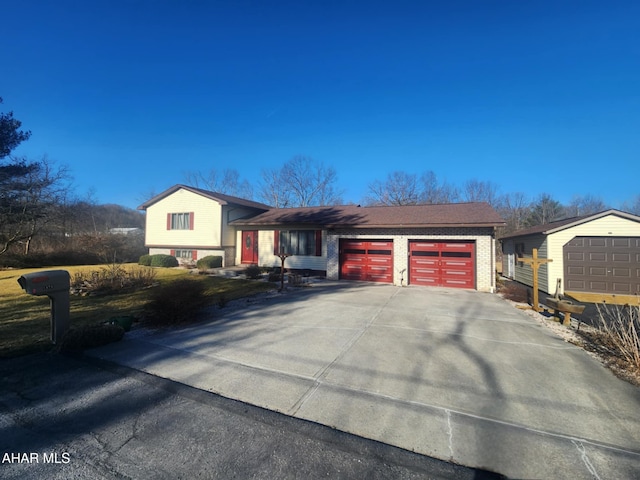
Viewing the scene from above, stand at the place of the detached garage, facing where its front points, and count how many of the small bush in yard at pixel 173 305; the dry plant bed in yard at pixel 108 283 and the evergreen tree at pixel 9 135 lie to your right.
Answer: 3

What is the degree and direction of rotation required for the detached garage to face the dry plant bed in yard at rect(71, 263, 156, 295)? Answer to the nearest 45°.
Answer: approximately 90° to its right

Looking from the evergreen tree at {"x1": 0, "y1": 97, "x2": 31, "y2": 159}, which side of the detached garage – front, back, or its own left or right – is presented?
right

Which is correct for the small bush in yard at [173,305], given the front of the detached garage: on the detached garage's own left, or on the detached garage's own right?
on the detached garage's own right

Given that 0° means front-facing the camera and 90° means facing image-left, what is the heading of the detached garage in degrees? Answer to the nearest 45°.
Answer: approximately 315°

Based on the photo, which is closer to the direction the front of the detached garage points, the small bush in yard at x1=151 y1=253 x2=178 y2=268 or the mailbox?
the mailbox

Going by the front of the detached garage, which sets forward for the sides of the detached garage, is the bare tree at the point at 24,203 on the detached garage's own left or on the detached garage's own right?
on the detached garage's own right

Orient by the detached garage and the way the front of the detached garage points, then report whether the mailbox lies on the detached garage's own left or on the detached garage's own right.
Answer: on the detached garage's own right

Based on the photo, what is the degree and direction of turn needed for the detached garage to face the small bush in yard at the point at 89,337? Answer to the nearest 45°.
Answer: approximately 90° to its right

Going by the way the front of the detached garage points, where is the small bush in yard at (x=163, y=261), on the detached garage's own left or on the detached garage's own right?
on the detached garage's own right
